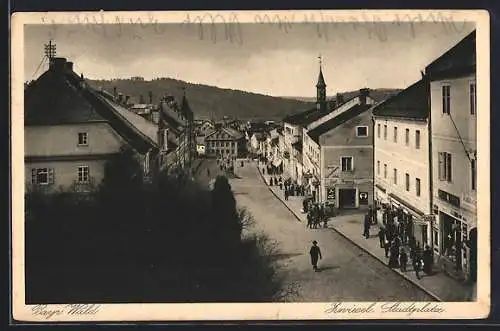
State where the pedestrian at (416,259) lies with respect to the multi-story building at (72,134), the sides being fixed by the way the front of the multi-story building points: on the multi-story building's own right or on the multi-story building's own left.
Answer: on the multi-story building's own left

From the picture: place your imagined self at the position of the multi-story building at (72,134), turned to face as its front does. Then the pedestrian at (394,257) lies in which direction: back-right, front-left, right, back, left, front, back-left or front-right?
left

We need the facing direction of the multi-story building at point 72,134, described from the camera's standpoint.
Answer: facing the viewer

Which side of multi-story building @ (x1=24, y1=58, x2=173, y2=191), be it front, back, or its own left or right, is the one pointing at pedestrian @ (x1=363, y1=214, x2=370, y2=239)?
left
